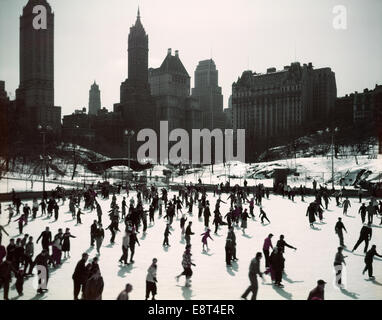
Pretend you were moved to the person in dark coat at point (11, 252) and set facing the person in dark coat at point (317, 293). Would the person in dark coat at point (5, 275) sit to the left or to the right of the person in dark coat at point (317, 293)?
right

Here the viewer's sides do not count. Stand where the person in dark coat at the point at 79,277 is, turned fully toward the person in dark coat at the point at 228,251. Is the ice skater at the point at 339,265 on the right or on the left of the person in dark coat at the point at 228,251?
right

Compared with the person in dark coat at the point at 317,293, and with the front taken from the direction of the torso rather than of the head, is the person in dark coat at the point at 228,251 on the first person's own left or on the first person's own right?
on the first person's own left
